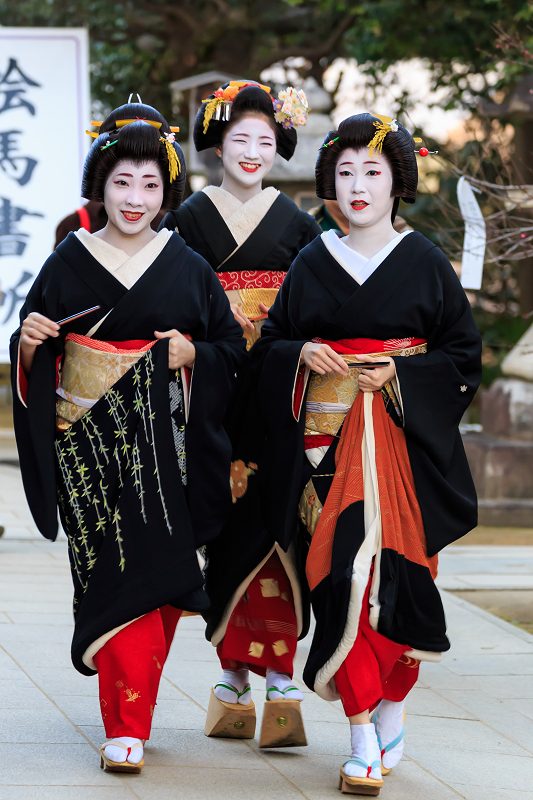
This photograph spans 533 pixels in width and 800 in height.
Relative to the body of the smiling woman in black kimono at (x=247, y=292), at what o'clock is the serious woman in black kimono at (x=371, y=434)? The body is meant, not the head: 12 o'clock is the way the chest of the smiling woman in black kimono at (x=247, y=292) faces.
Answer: the serious woman in black kimono at (x=371, y=434) is roughly at 11 o'clock from the smiling woman in black kimono at (x=247, y=292).

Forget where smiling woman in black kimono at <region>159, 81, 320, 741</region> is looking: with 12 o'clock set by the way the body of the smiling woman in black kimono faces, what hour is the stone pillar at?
The stone pillar is roughly at 7 o'clock from the smiling woman in black kimono.

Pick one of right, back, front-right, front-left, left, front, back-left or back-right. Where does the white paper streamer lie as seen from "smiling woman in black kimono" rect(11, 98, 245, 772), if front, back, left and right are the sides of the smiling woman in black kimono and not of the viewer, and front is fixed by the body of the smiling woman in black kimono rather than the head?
back-left

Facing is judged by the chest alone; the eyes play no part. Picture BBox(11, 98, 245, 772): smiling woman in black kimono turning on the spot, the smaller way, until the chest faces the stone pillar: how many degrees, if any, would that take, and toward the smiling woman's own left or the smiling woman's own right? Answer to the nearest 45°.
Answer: approximately 135° to the smiling woman's own left

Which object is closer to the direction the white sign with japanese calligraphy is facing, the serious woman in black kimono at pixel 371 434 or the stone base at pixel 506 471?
the serious woman in black kimono

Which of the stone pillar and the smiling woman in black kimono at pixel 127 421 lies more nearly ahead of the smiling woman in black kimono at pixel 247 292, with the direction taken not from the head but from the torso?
the smiling woman in black kimono

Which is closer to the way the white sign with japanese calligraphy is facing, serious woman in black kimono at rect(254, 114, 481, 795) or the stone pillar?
the serious woman in black kimono

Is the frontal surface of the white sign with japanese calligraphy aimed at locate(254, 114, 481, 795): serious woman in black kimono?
yes

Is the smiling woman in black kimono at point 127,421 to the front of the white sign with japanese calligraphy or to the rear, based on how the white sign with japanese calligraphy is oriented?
to the front

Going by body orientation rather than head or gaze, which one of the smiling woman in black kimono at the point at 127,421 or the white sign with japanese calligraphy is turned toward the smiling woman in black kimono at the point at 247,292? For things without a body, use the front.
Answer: the white sign with japanese calligraphy
